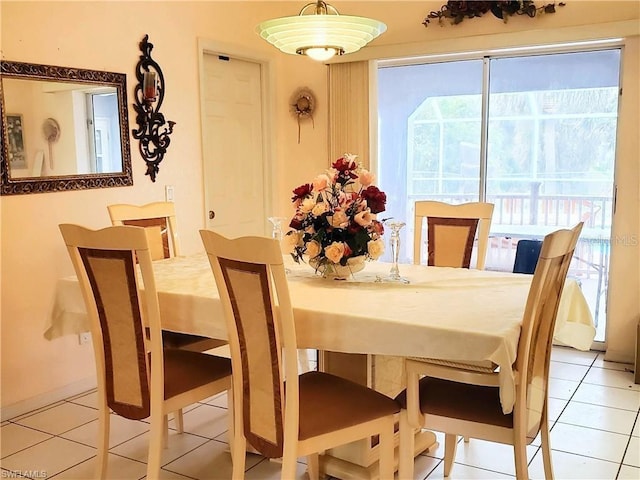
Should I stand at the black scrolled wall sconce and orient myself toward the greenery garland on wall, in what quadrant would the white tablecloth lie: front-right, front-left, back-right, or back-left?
front-right

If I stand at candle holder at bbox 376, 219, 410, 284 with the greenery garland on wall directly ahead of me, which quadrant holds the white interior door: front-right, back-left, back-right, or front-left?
front-left

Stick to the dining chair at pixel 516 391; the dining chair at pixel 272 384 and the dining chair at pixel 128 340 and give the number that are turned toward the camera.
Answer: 0

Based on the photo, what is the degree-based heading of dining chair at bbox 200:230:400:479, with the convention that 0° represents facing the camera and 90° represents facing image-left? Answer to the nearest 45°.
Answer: approximately 225°

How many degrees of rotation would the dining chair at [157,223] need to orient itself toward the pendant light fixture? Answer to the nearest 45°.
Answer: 0° — it already faces it

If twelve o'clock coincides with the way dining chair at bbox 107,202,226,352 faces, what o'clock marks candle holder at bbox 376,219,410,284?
The candle holder is roughly at 12 o'clock from the dining chair.

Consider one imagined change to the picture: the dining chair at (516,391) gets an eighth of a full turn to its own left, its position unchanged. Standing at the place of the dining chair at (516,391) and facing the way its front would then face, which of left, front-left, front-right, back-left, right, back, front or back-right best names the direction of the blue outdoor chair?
right

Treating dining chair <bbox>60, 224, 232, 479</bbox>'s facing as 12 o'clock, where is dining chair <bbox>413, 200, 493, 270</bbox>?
dining chair <bbox>413, 200, 493, 270</bbox> is roughly at 1 o'clock from dining chair <bbox>60, 224, 232, 479</bbox>.

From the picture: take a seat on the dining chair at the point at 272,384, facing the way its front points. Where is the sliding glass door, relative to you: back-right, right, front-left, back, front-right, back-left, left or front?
front

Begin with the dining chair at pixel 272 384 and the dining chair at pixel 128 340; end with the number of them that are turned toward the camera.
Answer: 0

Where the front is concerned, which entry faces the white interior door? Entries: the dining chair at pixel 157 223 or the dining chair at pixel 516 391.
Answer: the dining chair at pixel 516 391

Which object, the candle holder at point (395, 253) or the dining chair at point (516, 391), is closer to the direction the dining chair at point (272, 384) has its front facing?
the candle holder

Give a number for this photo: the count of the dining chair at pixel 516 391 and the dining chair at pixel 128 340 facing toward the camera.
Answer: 0

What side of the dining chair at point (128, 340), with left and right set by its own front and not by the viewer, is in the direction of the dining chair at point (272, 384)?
right

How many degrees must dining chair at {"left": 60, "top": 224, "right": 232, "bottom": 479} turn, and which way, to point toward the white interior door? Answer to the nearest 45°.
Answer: approximately 45° to its left

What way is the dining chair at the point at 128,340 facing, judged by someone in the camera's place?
facing away from the viewer and to the right of the viewer

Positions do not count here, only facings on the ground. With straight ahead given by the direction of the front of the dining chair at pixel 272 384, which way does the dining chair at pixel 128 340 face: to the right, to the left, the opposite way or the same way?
the same way

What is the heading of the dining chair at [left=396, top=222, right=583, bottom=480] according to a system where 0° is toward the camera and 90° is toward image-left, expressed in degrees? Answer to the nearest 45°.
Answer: approximately 135°

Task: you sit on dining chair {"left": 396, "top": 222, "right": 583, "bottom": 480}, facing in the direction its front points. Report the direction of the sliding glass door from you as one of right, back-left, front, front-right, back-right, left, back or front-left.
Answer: front-right
